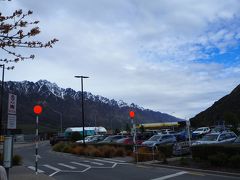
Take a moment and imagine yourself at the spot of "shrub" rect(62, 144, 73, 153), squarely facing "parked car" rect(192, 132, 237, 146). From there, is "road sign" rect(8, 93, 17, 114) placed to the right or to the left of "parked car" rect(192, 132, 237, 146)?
right

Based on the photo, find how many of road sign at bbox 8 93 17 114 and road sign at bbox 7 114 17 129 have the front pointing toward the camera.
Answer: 2

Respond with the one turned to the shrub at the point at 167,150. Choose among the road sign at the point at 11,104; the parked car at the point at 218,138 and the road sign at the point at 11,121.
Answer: the parked car

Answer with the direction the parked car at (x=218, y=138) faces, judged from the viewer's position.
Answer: facing the viewer and to the left of the viewer

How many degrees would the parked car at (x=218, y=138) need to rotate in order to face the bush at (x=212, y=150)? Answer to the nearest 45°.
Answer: approximately 45° to its left

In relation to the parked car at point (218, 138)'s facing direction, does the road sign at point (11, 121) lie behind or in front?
in front

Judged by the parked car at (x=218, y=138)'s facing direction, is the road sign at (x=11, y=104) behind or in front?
in front

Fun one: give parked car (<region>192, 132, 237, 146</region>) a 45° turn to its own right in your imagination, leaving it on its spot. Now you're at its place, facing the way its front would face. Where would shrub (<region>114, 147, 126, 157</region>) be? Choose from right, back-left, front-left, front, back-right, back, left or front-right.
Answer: front

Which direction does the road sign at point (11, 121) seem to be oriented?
toward the camera

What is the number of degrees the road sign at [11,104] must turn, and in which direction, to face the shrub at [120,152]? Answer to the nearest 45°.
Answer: approximately 135° to its left

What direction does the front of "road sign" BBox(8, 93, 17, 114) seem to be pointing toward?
toward the camera

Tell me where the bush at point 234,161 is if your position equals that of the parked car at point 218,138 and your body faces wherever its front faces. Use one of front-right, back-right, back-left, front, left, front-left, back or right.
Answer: front-left
